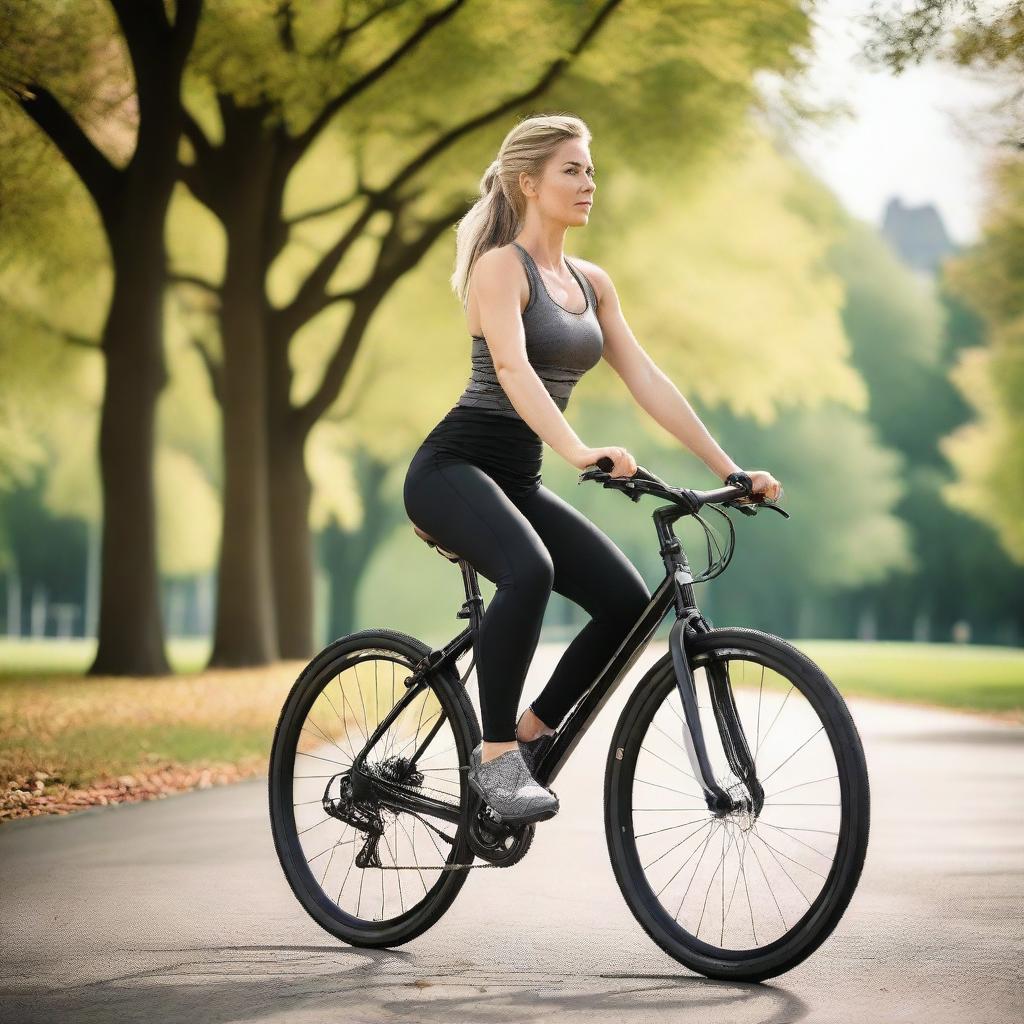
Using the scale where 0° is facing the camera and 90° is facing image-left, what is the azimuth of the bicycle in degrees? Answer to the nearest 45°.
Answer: approximately 315°

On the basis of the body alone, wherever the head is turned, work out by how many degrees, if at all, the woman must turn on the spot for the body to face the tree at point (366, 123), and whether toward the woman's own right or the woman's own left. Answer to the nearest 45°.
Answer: approximately 135° to the woman's own left

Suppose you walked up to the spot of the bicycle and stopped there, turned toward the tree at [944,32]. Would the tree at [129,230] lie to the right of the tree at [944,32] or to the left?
left

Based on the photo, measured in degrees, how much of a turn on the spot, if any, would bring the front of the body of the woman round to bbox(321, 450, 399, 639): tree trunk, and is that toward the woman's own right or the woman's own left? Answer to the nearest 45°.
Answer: approximately 135° to the woman's own left

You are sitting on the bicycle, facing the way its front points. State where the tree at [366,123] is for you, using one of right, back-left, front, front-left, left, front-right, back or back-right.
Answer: back-left

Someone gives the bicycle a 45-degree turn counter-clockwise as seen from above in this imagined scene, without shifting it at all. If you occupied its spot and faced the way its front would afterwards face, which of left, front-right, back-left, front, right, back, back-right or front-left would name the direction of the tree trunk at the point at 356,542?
left

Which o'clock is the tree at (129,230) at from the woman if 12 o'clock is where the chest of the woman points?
The tree is roughly at 7 o'clock from the woman.

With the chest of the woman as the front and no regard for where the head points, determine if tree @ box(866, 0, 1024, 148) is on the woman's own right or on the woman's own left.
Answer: on the woman's own left

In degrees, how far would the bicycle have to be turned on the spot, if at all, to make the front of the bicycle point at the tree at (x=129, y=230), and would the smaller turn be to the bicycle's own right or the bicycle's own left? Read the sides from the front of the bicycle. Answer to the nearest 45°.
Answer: approximately 135° to the bicycle's own left
